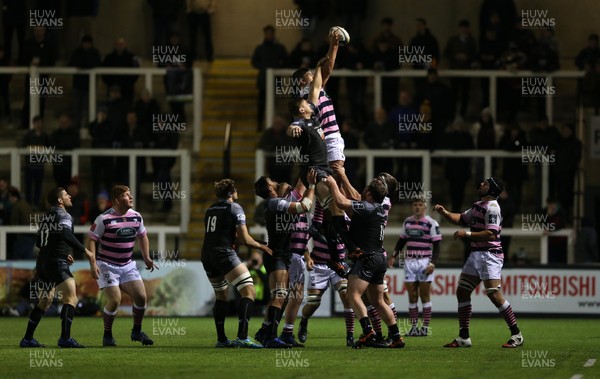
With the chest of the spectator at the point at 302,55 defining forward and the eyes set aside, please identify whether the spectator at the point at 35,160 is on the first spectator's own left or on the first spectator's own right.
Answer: on the first spectator's own right

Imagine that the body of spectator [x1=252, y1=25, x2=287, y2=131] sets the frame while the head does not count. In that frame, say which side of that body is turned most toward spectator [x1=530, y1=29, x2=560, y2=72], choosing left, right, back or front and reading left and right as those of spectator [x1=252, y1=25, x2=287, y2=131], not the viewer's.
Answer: left

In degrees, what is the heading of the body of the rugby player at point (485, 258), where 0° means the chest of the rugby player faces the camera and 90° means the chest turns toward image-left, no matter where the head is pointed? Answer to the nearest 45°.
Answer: approximately 90°
